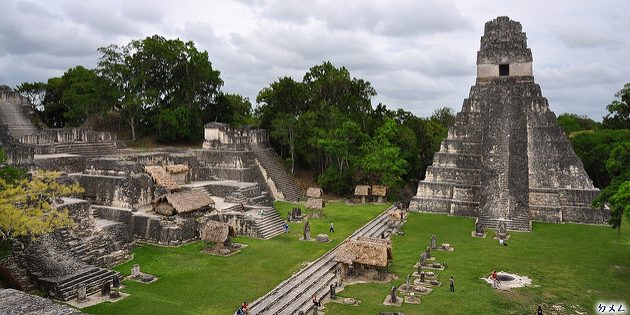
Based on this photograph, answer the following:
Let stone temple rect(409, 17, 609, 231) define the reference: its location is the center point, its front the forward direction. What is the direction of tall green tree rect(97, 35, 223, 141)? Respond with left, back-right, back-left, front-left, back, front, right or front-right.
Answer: right

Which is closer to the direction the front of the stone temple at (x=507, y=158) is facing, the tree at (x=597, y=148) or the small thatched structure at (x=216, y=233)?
the small thatched structure

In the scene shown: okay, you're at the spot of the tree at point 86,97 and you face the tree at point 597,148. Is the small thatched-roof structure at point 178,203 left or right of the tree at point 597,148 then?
right

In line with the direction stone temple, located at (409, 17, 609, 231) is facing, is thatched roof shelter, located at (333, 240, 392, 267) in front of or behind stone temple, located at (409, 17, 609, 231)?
in front

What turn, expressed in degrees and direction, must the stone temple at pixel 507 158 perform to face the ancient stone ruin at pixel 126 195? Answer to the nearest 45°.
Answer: approximately 45° to its right

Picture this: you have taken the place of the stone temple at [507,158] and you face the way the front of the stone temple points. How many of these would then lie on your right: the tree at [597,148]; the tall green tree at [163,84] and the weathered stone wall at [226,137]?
2

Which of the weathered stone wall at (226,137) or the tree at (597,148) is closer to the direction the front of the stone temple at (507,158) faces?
the weathered stone wall

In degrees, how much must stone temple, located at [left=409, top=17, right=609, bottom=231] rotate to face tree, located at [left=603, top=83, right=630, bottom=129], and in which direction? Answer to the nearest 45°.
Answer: approximately 135° to its left

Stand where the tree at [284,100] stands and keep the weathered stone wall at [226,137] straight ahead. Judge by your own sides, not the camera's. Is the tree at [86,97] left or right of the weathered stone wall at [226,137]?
right

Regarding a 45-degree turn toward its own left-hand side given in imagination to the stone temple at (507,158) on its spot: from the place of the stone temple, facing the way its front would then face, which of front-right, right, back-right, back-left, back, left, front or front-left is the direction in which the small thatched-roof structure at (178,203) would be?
right

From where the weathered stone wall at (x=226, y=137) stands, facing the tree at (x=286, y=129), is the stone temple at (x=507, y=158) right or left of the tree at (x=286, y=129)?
right

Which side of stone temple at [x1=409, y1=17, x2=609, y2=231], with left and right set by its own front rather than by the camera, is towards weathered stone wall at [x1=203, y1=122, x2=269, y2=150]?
right

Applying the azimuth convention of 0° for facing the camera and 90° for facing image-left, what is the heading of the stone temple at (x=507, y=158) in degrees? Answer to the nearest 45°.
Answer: approximately 0°

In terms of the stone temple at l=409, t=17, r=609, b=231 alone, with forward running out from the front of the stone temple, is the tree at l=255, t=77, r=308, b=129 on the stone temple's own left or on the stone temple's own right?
on the stone temple's own right
